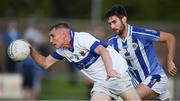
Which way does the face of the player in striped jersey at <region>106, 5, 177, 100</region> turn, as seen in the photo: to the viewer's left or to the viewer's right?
to the viewer's left

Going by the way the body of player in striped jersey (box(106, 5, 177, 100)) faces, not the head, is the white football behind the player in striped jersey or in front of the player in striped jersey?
in front

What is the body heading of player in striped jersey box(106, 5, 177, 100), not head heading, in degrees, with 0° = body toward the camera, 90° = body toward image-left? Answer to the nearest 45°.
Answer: approximately 45°

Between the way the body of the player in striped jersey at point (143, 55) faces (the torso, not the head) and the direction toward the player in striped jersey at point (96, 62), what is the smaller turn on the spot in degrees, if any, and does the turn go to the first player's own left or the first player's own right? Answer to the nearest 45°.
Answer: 0° — they already face them
